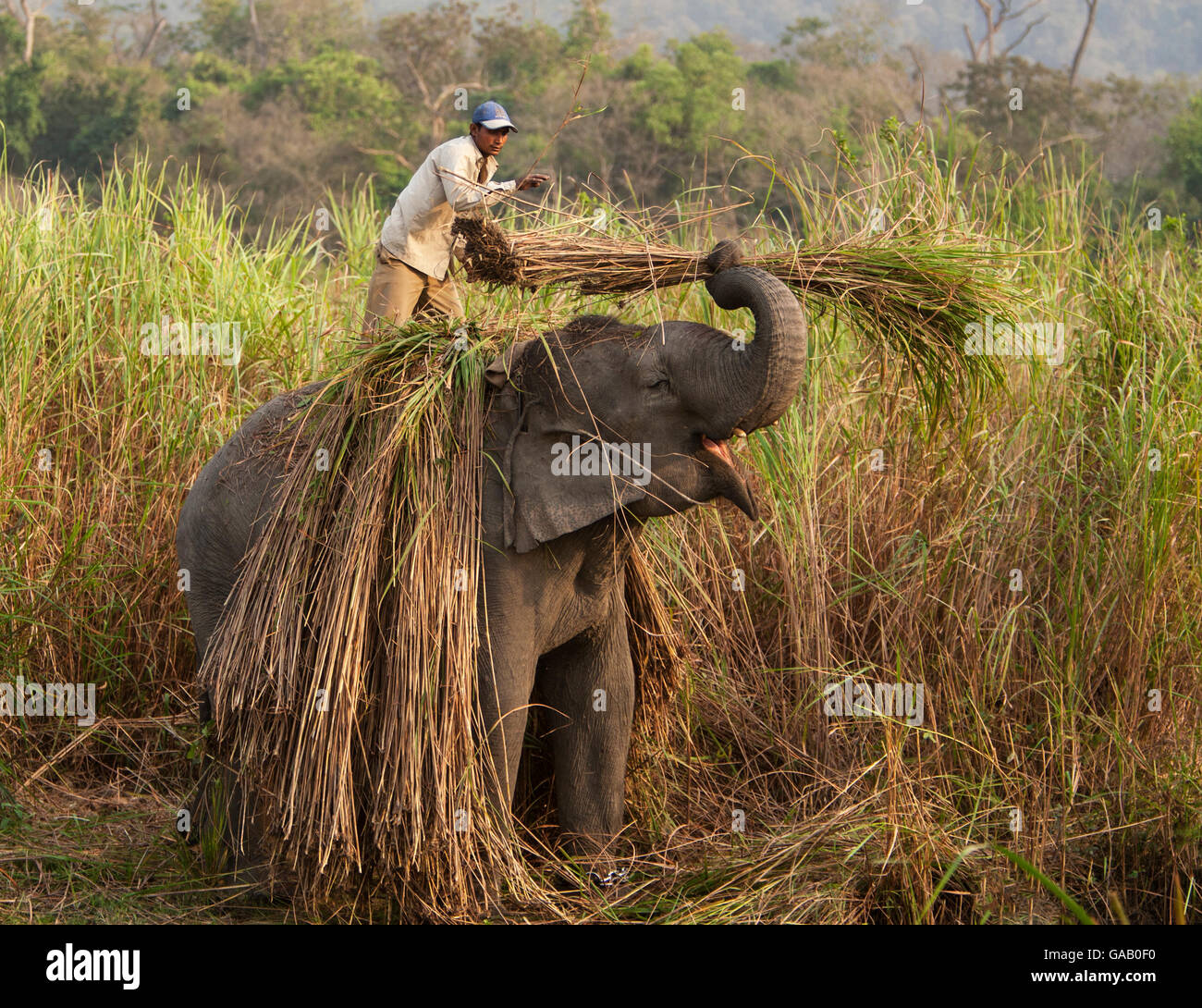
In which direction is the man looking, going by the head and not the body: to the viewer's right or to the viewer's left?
to the viewer's right

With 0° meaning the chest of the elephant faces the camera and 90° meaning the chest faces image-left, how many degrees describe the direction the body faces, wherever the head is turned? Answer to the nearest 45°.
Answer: approximately 270°
